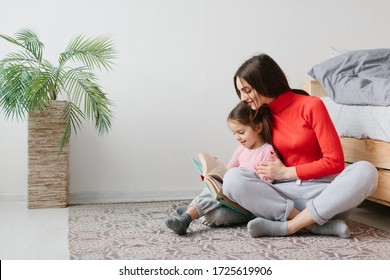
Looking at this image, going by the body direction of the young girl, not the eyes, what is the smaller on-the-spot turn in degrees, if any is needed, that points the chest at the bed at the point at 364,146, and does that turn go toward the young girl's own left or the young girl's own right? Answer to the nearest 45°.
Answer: approximately 135° to the young girl's own left

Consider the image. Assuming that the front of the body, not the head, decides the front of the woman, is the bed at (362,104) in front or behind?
behind

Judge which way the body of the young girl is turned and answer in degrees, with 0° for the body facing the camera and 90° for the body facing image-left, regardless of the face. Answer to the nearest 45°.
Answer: approximately 45°

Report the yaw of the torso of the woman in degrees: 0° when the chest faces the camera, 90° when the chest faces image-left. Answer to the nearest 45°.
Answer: approximately 45°

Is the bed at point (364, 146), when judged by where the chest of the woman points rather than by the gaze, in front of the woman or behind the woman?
behind
